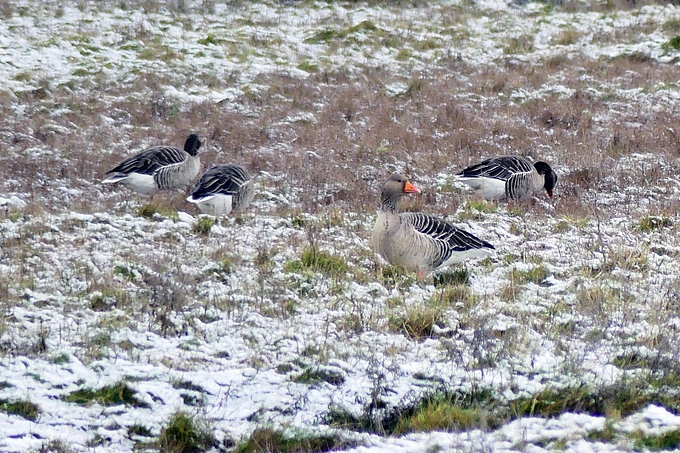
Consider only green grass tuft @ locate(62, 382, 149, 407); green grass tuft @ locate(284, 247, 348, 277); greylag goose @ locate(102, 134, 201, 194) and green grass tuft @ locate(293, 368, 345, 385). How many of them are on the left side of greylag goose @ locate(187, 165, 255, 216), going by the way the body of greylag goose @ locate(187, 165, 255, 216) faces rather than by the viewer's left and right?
1

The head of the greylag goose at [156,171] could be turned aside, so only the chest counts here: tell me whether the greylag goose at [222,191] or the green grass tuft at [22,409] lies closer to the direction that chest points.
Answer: the greylag goose

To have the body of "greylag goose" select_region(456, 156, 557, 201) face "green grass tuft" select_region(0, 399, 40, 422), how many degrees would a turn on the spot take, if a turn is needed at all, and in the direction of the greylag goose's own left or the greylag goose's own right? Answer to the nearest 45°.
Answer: approximately 90° to the greylag goose's own right

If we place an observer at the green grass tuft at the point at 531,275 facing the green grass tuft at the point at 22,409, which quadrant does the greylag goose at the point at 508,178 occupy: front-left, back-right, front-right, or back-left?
back-right

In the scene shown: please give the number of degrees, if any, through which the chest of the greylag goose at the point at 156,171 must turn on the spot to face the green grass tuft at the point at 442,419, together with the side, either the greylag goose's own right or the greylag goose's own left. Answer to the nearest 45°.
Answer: approximately 90° to the greylag goose's own right

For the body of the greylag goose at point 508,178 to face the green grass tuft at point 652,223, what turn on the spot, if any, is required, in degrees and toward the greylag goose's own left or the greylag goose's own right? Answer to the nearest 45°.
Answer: approximately 45° to the greylag goose's own right

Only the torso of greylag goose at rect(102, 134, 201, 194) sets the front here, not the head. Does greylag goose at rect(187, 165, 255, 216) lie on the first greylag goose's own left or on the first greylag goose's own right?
on the first greylag goose's own right

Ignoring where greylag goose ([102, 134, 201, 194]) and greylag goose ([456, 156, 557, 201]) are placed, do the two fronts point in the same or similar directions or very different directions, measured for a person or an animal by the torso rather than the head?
same or similar directions

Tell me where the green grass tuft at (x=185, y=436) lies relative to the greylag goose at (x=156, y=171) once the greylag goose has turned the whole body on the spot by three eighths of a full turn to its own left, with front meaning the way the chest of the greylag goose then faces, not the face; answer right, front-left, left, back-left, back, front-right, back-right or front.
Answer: back-left

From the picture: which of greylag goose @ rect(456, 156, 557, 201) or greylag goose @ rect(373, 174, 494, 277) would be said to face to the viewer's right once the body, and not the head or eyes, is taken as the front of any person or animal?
greylag goose @ rect(456, 156, 557, 201)

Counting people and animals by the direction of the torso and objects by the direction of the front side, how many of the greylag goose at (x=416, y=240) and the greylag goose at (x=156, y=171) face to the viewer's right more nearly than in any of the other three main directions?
1

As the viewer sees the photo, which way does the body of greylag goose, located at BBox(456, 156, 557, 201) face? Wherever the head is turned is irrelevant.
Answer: to the viewer's right

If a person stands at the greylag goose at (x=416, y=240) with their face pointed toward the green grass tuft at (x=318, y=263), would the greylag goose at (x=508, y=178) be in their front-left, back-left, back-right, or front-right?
back-right

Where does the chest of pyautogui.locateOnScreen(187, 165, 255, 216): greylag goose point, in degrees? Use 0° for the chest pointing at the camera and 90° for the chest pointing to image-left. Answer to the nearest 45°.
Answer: approximately 225°

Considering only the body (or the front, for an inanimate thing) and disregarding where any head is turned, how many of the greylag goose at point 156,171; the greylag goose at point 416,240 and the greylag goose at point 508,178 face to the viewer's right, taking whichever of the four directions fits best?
2

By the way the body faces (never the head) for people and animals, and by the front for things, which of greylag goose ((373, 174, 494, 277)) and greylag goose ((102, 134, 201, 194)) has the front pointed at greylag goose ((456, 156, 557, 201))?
greylag goose ((102, 134, 201, 194))

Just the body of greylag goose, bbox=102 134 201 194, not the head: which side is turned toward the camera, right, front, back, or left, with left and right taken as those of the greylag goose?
right

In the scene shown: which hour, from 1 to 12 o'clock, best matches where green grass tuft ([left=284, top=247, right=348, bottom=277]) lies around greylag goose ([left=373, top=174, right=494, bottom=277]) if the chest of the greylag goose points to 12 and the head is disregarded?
The green grass tuft is roughly at 1 o'clock from the greylag goose.
